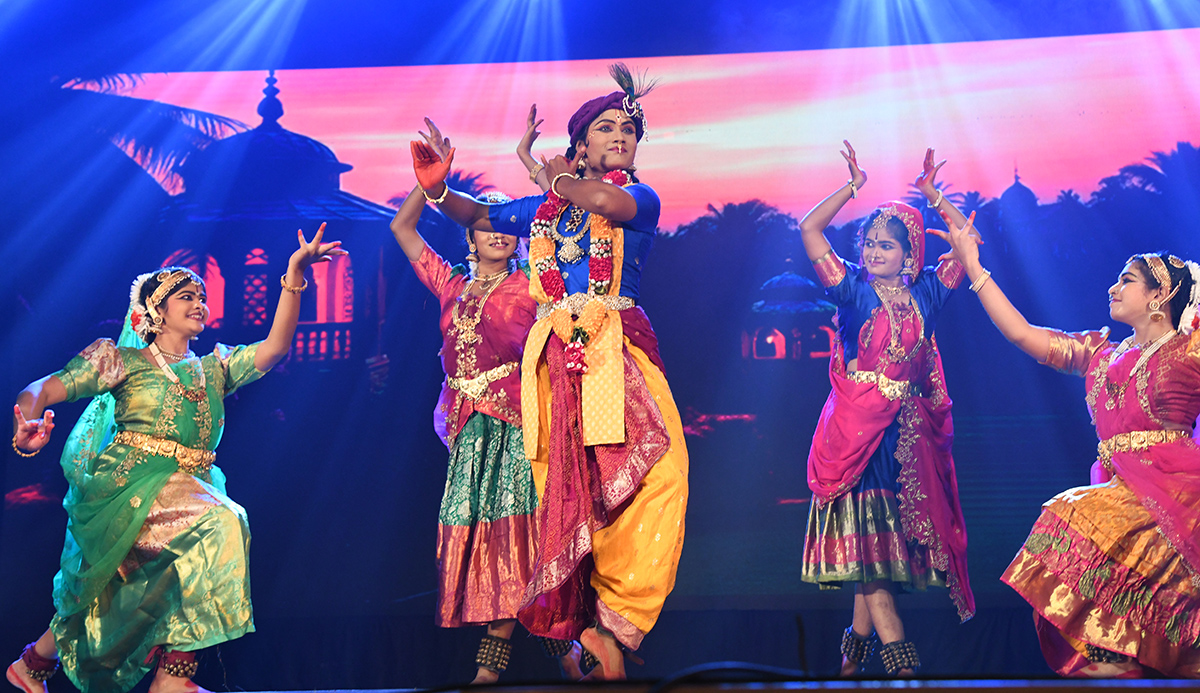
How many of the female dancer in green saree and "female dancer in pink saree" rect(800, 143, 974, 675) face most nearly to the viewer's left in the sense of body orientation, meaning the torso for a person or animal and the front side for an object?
0

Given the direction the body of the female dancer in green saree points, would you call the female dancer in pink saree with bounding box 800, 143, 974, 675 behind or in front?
in front

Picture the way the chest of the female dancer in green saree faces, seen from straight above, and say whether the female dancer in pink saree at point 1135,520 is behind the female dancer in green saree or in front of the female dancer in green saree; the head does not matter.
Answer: in front

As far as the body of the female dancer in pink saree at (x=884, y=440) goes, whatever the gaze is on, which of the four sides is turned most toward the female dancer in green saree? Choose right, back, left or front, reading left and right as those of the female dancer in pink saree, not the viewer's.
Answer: right

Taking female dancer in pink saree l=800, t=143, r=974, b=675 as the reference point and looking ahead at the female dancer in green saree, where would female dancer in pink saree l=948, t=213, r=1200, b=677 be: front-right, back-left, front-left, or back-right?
back-left

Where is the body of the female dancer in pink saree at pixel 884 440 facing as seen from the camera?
toward the camera

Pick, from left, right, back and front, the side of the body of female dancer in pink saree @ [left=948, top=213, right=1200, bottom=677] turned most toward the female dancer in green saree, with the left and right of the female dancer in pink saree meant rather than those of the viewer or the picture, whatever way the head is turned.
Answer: front

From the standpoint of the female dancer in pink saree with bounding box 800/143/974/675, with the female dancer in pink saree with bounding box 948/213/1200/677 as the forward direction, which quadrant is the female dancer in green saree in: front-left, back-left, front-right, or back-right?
back-right

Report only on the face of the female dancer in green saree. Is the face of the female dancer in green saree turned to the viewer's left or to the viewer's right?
to the viewer's right

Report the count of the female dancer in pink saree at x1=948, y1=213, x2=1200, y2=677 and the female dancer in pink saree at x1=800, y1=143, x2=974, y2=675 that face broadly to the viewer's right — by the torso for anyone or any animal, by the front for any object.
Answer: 0

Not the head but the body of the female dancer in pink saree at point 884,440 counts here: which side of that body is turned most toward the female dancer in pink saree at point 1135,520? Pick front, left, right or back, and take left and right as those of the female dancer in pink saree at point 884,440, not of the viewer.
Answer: left

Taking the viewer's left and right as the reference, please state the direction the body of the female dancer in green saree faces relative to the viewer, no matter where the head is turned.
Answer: facing the viewer and to the right of the viewer

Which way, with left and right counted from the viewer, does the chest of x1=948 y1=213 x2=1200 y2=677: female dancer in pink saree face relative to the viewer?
facing the viewer and to the left of the viewer
